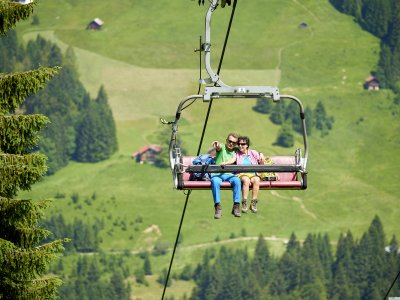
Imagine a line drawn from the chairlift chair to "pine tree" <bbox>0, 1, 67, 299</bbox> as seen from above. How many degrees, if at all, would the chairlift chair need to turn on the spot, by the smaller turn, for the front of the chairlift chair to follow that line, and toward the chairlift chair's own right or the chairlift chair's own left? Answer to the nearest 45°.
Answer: approximately 45° to the chairlift chair's own right

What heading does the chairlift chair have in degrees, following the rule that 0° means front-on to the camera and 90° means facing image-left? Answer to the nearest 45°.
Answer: approximately 0°

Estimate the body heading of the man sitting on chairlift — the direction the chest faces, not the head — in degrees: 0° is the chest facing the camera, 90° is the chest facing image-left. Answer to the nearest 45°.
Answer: approximately 0°
